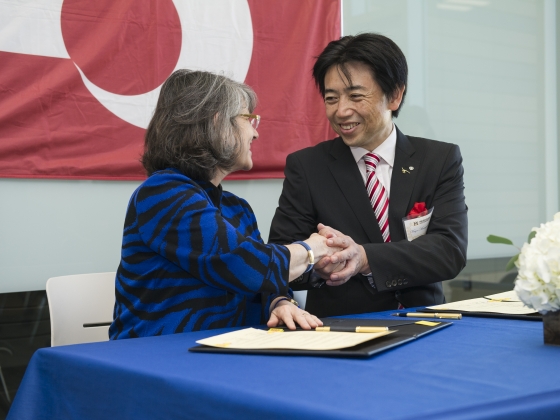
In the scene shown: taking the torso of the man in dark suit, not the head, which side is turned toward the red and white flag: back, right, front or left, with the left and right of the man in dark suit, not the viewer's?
right

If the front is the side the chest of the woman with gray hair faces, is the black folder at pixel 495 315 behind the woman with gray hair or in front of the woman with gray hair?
in front

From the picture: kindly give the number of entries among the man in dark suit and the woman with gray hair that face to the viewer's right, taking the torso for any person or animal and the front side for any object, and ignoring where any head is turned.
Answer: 1

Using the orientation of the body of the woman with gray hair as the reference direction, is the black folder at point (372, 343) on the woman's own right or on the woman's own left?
on the woman's own right

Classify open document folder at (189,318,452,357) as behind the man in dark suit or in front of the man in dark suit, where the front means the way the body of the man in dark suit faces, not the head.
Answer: in front

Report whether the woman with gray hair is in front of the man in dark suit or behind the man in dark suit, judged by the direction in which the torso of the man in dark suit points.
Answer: in front

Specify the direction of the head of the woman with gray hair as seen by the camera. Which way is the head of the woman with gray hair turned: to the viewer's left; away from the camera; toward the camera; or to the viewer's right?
to the viewer's right

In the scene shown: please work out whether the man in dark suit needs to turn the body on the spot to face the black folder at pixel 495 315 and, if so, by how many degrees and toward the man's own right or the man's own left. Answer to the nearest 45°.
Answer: approximately 45° to the man's own left

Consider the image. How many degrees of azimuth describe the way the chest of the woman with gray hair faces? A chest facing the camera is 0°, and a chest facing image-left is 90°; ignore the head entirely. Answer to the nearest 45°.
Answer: approximately 270°
